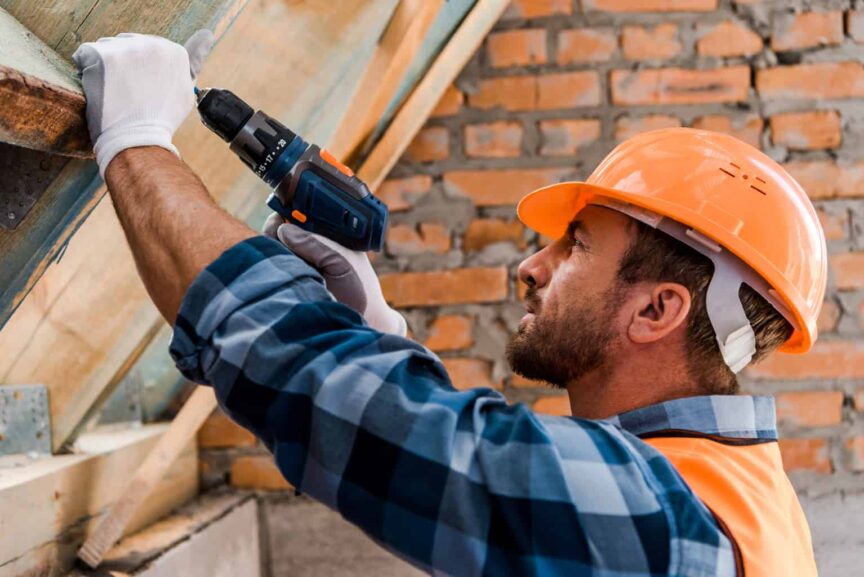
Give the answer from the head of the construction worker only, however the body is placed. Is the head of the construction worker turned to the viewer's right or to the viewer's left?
to the viewer's left

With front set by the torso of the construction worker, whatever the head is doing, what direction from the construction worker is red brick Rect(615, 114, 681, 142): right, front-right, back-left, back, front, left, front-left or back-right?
right

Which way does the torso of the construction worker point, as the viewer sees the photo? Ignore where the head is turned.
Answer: to the viewer's left

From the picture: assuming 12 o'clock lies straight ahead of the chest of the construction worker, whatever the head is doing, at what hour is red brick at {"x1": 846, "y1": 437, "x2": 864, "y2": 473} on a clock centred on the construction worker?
The red brick is roughly at 4 o'clock from the construction worker.

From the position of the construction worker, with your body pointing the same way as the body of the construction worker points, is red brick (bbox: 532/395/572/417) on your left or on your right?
on your right
